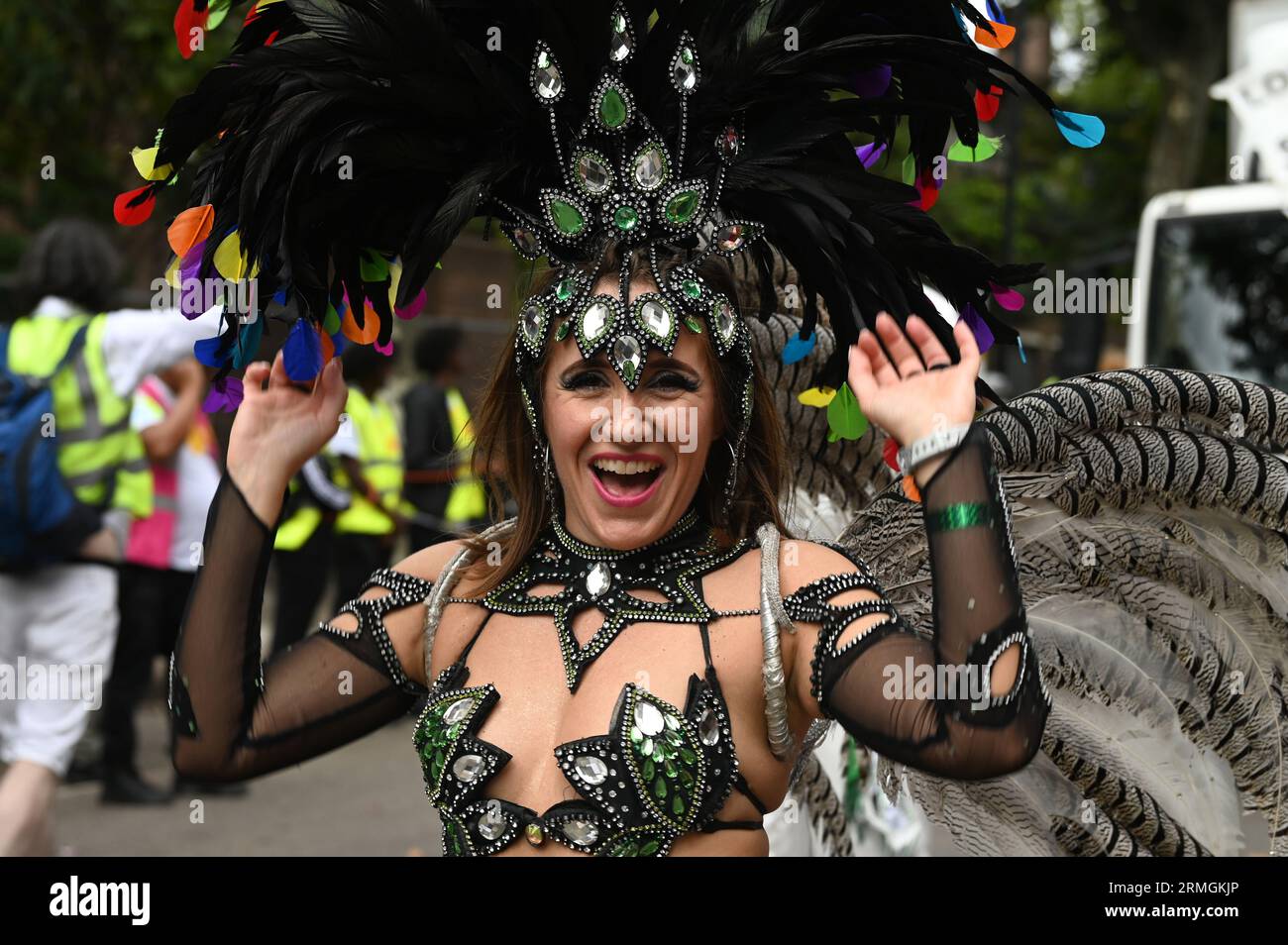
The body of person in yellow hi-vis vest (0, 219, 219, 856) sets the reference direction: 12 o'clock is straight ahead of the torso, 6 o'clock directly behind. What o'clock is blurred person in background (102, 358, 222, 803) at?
The blurred person in background is roughly at 11 o'clock from the person in yellow hi-vis vest.

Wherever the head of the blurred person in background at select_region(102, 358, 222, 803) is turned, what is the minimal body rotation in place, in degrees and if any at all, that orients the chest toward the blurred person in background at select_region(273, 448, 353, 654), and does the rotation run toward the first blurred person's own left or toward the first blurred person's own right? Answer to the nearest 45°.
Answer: approximately 45° to the first blurred person's own left

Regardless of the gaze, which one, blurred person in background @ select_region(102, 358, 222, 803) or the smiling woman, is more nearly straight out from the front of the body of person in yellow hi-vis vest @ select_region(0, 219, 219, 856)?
the blurred person in background

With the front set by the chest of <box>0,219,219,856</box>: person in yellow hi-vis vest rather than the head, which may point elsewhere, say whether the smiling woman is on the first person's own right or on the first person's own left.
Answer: on the first person's own right

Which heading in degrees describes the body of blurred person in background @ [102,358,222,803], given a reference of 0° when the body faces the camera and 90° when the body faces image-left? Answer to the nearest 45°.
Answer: approximately 270°

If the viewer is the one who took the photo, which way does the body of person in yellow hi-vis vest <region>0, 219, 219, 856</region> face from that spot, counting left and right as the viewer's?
facing away from the viewer and to the right of the viewer

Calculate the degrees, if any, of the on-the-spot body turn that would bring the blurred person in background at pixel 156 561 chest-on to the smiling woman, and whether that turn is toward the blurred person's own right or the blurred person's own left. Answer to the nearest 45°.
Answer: approximately 90° to the blurred person's own right
